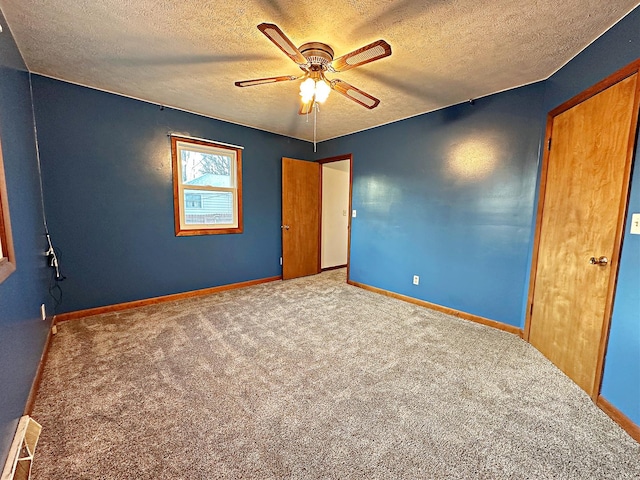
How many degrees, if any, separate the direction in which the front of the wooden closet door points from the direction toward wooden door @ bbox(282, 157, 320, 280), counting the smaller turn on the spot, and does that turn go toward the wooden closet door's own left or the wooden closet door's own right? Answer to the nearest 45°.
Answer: approximately 45° to the wooden closet door's own right

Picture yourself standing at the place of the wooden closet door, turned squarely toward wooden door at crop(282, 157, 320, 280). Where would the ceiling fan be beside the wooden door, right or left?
left

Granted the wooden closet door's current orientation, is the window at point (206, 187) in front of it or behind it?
in front

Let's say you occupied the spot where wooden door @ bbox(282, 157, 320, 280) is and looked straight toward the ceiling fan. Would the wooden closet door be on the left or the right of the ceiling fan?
left

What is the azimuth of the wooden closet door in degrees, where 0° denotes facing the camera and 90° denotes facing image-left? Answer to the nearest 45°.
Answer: approximately 45°

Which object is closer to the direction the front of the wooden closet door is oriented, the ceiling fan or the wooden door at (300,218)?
the ceiling fan

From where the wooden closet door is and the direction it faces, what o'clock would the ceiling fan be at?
The ceiling fan is roughly at 12 o'clock from the wooden closet door.
